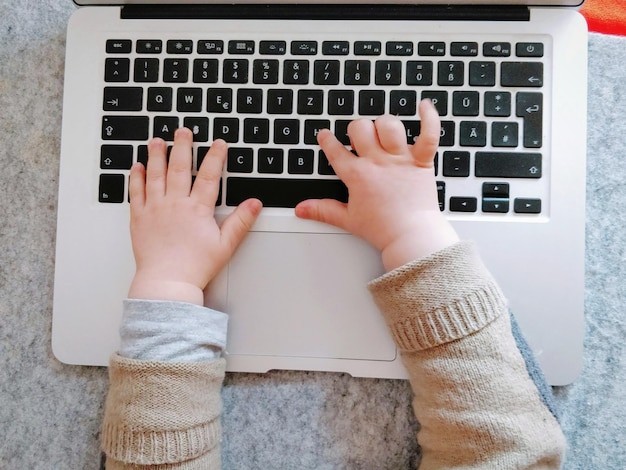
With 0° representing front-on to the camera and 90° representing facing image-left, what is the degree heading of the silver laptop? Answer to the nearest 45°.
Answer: approximately 0°
